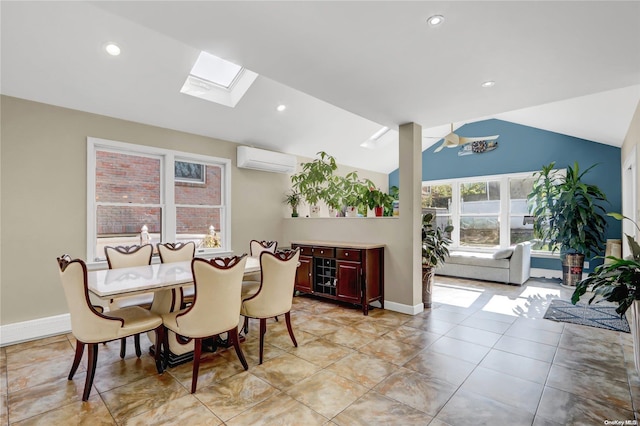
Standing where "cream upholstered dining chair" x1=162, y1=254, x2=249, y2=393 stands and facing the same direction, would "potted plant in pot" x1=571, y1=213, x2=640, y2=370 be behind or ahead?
behind

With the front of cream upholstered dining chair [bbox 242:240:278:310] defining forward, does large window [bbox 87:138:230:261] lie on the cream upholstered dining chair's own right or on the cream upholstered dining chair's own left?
on the cream upholstered dining chair's own right

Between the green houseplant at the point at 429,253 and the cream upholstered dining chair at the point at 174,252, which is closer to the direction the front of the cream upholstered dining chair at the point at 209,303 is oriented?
the cream upholstered dining chair

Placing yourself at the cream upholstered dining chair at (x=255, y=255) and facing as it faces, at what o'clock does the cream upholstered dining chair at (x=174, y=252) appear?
the cream upholstered dining chair at (x=174, y=252) is roughly at 2 o'clock from the cream upholstered dining chair at (x=255, y=255).

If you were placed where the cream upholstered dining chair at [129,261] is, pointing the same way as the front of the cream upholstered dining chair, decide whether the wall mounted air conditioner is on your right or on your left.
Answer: on your left

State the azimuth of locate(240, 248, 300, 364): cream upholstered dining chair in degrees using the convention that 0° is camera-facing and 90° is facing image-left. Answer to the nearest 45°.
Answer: approximately 135°

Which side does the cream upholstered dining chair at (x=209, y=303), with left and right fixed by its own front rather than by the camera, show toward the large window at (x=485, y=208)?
right

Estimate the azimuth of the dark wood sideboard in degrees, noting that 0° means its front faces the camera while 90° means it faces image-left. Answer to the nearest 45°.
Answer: approximately 45°
